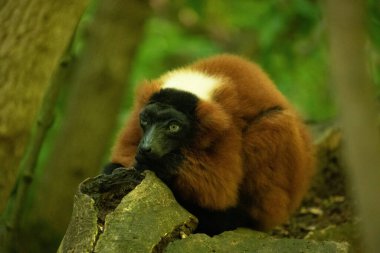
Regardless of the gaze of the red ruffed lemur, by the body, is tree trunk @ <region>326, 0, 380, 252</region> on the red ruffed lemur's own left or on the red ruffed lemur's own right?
on the red ruffed lemur's own left

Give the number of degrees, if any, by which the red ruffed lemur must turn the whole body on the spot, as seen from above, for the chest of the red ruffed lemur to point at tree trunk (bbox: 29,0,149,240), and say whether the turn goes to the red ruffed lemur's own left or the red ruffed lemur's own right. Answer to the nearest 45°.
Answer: approximately 90° to the red ruffed lemur's own right

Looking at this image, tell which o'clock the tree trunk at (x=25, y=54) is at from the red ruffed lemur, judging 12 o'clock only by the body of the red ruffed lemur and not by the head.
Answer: The tree trunk is roughly at 1 o'clock from the red ruffed lemur.

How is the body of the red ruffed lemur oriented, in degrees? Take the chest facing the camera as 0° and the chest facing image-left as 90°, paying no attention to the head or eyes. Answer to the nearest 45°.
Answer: approximately 45°

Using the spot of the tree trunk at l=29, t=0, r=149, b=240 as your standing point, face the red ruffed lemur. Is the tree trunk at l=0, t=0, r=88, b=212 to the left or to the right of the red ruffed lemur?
right
